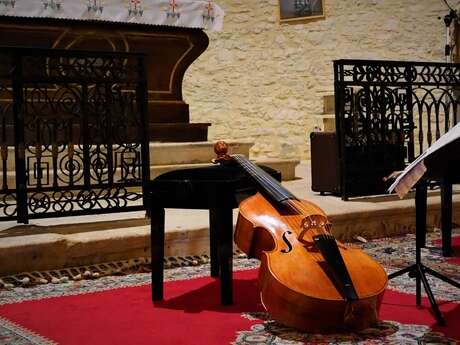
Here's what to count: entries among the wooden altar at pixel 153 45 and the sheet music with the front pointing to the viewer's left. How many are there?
1

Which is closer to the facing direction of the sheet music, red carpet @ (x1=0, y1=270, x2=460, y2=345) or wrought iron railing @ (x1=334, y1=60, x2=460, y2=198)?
the red carpet

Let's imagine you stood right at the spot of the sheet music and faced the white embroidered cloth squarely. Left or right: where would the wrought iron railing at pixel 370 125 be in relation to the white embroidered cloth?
right

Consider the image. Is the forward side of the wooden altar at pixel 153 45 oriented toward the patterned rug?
yes

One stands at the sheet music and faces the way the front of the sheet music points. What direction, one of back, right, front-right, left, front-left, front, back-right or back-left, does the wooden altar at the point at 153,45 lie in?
front-right

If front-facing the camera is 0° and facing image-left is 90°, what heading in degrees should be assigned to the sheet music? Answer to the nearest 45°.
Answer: approximately 90°

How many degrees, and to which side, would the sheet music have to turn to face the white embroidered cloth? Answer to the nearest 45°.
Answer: approximately 45° to its right

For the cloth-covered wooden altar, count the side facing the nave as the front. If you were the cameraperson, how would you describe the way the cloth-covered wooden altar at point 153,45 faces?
facing the viewer
